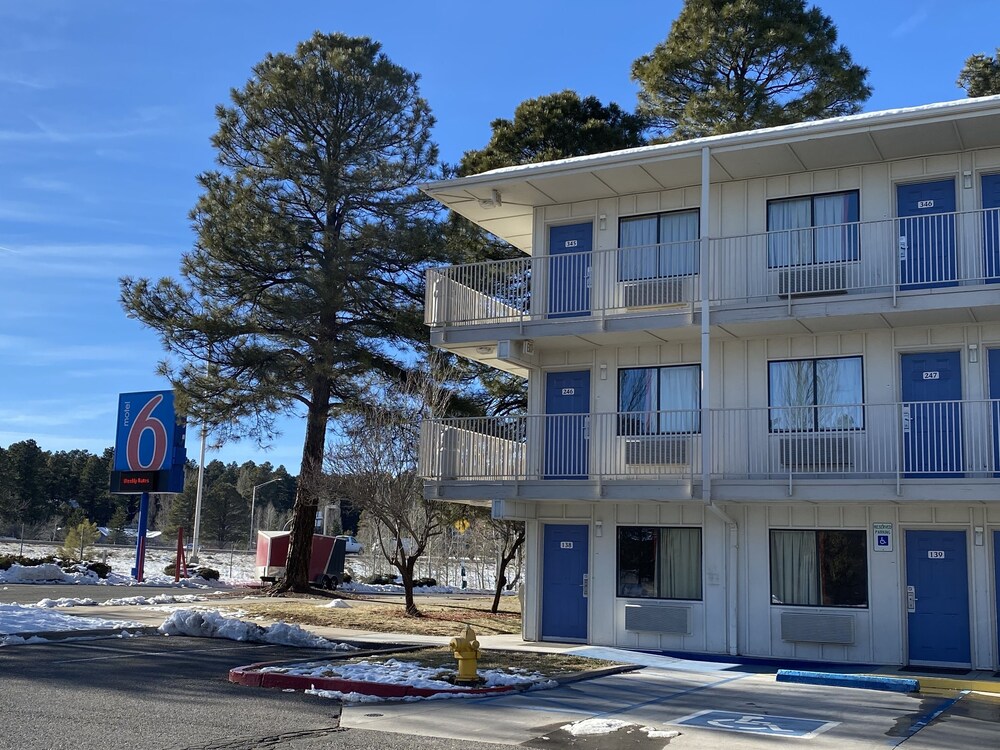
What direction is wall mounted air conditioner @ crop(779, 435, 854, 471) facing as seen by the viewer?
toward the camera

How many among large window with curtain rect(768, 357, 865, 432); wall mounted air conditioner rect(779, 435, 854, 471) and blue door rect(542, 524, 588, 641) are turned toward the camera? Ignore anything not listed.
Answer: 3

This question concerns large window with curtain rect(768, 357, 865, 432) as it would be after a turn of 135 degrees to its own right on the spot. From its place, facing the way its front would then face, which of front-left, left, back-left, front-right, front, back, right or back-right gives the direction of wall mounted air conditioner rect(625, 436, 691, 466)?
front-left

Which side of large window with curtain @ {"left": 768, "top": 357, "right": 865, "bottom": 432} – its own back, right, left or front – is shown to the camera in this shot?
front

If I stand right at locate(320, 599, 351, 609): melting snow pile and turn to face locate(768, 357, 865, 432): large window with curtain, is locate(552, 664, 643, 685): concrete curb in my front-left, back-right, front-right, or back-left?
front-right

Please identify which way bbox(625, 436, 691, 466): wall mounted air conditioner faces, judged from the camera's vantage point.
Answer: facing the viewer

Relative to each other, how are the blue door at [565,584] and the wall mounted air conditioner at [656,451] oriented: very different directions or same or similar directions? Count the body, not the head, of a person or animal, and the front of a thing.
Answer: same or similar directions
